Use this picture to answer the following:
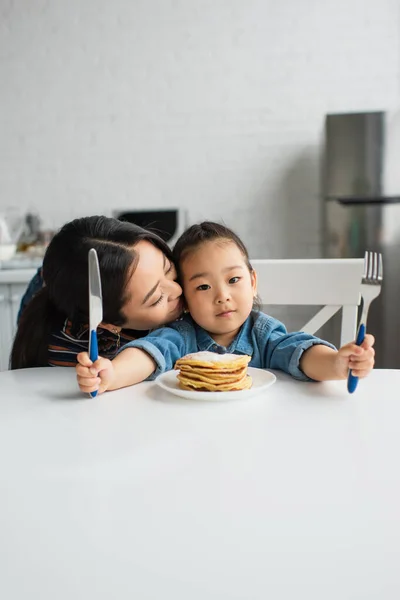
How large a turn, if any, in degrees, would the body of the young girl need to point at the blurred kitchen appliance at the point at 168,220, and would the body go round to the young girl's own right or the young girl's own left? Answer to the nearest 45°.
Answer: approximately 180°

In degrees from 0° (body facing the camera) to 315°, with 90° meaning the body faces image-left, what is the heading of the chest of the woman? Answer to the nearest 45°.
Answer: approximately 315°

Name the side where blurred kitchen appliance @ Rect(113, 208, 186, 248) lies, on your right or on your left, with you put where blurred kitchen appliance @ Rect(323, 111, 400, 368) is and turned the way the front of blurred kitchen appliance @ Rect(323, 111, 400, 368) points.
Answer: on your right

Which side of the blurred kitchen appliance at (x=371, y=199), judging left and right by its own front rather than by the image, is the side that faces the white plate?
front

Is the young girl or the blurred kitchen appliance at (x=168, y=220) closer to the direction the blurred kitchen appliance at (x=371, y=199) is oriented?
the young girl

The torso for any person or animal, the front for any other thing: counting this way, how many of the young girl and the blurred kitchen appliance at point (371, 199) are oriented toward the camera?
2

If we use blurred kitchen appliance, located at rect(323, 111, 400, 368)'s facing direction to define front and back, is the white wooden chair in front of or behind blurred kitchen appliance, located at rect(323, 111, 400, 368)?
in front

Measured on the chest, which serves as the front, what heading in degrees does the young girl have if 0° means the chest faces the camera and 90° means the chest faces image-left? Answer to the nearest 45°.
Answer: approximately 0°

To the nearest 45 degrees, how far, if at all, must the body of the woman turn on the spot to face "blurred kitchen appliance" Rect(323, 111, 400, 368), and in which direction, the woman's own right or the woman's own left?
approximately 90° to the woman's own left
